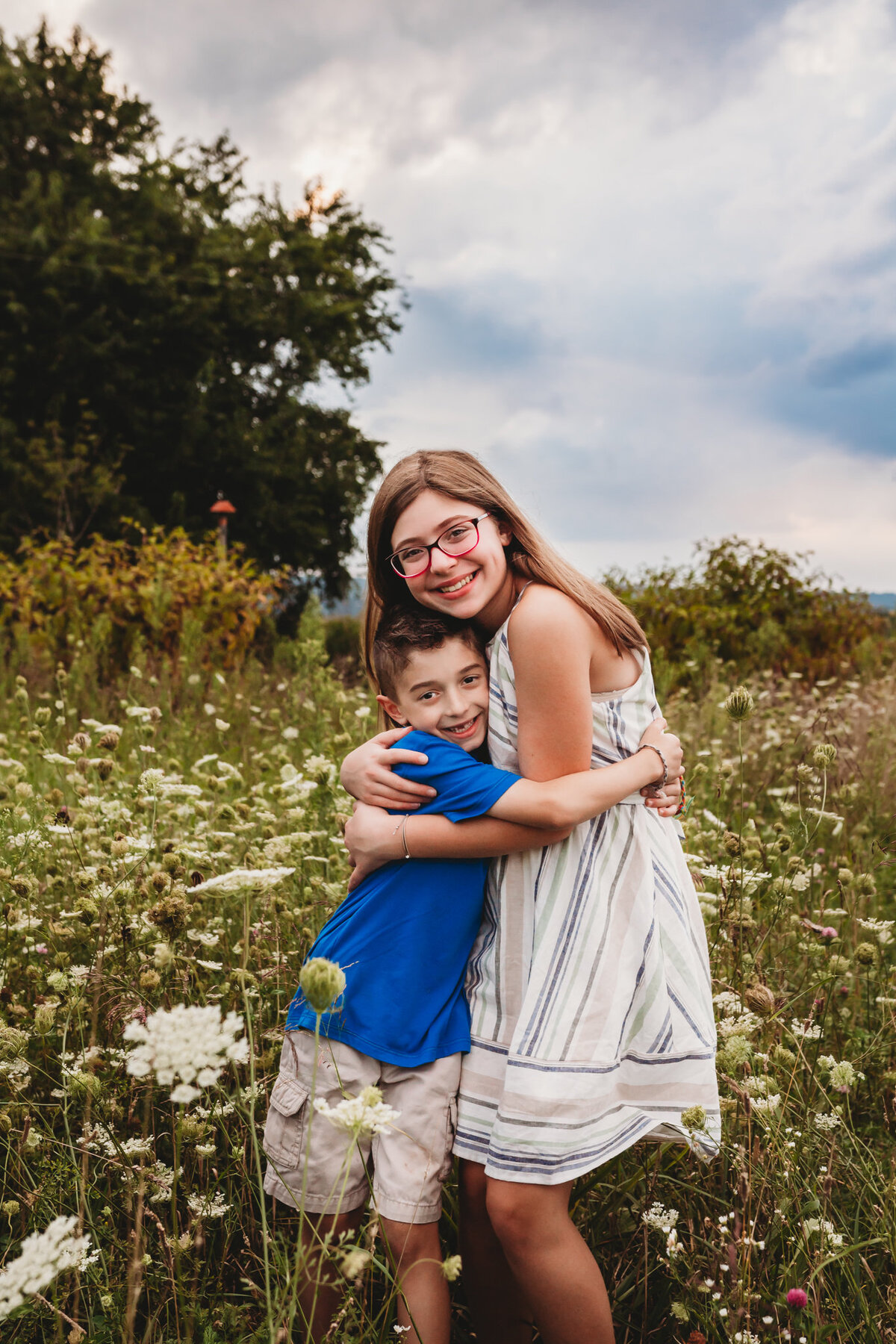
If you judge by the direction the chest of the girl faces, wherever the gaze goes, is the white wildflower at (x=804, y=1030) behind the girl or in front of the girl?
behind

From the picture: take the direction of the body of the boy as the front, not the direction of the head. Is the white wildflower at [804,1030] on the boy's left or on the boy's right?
on the boy's left

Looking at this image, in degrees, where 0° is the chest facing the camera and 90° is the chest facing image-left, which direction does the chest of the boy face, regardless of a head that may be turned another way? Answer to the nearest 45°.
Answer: approximately 315°

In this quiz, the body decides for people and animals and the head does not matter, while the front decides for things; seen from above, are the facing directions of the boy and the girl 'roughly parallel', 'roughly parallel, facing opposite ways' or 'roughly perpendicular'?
roughly perpendicular

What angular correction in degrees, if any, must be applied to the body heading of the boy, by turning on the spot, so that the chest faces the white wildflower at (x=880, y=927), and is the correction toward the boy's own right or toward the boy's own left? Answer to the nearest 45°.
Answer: approximately 90° to the boy's own left

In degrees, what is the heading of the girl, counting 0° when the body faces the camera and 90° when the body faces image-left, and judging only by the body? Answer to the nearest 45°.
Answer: approximately 45°

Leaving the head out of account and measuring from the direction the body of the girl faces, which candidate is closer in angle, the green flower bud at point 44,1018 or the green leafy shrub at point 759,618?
the green flower bud

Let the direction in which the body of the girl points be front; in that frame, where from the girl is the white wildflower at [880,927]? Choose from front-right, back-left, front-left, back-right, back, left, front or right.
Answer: back
